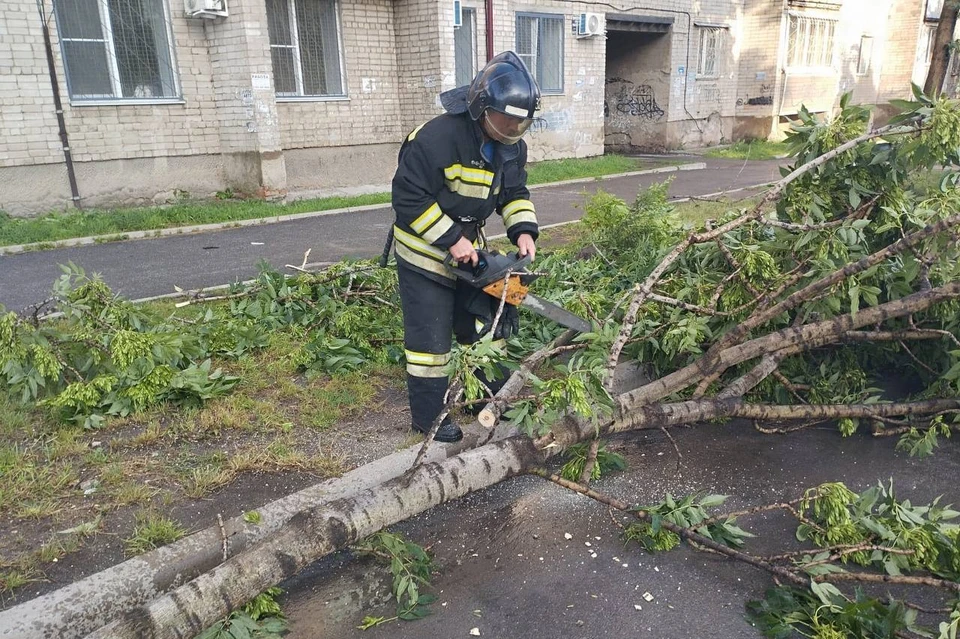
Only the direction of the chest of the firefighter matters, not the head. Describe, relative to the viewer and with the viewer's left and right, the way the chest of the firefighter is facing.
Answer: facing the viewer and to the right of the viewer

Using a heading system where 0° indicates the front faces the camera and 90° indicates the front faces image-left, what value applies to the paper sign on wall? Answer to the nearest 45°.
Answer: approximately 0°

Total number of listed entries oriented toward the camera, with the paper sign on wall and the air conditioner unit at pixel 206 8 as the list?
2

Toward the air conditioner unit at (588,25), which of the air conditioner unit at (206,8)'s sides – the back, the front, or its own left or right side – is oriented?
left

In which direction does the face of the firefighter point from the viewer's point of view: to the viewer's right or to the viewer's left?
to the viewer's right

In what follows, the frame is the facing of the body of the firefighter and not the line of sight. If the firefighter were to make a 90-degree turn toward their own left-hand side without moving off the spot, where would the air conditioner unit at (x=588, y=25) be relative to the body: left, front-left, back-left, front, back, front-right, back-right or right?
front-left

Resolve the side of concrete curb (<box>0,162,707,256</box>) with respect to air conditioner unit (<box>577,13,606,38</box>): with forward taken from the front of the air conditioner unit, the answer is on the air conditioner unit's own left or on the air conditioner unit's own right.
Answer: on the air conditioner unit's own right

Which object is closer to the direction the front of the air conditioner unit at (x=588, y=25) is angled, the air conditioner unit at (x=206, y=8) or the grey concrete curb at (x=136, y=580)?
the grey concrete curb

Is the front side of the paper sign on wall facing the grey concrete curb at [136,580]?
yes
